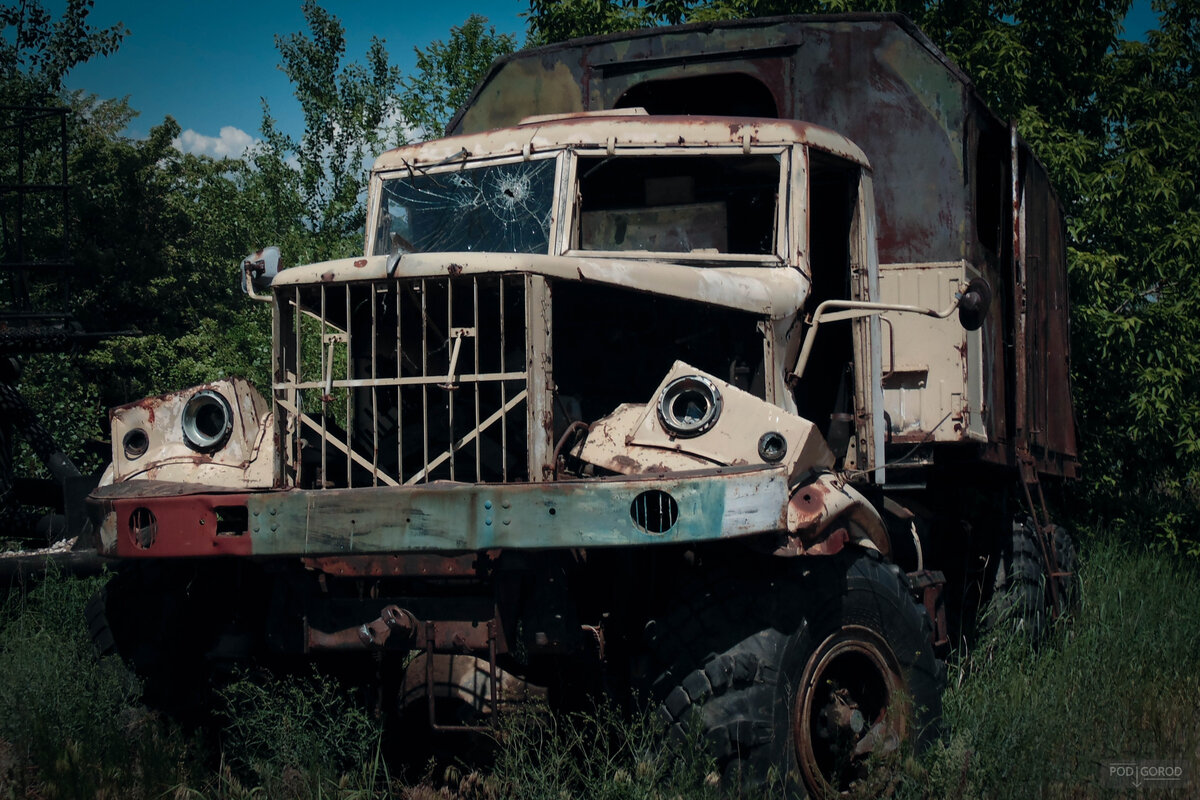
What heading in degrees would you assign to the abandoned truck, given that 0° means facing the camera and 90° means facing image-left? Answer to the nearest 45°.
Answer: approximately 45°
